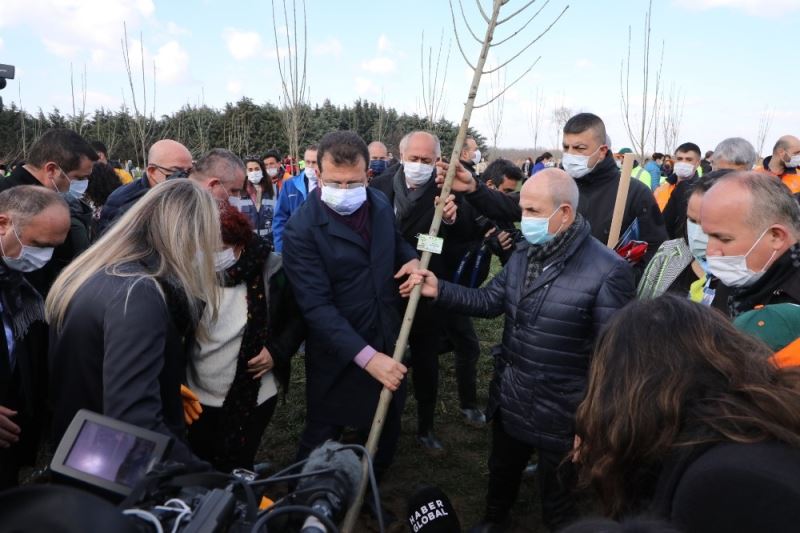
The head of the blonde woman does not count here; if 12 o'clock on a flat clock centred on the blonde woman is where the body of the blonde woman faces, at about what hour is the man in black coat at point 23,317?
The man in black coat is roughly at 8 o'clock from the blonde woman.

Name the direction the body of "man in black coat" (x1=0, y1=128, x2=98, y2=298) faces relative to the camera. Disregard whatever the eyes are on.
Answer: to the viewer's right

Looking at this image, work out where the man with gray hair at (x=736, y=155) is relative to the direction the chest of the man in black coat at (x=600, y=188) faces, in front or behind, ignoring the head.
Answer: behind

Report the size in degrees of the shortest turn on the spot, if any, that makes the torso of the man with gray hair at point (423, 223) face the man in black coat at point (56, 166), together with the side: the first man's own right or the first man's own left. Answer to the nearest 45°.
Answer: approximately 90° to the first man's own right

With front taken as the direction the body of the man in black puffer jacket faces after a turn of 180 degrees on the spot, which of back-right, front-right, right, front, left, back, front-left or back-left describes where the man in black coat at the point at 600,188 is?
front-left

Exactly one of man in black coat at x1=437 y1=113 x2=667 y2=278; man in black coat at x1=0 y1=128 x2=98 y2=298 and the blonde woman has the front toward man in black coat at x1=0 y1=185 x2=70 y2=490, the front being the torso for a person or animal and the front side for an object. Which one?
man in black coat at x1=437 y1=113 x2=667 y2=278

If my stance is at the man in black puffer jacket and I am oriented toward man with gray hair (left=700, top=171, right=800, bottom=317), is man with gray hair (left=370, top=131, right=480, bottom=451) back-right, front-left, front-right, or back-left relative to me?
back-left

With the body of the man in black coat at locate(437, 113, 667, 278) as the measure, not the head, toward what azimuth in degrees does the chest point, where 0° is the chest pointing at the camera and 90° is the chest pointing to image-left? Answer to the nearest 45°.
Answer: approximately 45°
